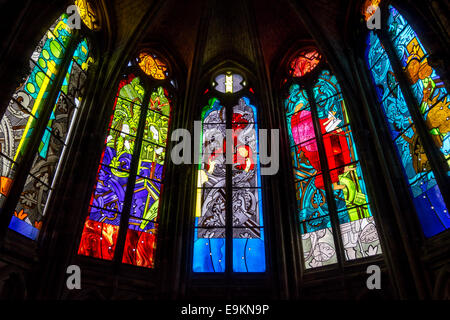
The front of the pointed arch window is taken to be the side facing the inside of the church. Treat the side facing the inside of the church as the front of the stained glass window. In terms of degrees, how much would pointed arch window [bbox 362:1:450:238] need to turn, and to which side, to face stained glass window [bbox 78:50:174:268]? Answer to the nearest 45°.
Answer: approximately 45° to its right

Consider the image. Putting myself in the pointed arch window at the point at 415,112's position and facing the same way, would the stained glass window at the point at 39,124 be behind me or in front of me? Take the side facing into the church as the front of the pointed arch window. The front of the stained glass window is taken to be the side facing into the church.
in front

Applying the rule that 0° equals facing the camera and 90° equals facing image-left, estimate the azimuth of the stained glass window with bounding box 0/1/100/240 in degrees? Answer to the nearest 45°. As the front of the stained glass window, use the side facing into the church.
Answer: approximately 315°

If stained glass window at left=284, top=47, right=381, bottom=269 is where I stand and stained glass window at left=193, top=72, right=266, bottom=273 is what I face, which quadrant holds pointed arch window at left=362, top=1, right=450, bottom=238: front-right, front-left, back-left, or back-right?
back-left

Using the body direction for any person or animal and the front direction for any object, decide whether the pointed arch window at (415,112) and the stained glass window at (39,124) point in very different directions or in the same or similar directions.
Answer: very different directions

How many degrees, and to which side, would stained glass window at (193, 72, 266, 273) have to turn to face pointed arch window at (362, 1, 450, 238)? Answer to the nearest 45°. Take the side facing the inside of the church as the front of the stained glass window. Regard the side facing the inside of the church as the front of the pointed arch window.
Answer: approximately 45° to its left

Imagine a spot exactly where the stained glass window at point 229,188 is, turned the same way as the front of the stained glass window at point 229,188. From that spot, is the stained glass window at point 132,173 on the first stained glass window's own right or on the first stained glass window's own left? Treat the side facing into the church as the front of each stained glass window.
on the first stained glass window's own right
